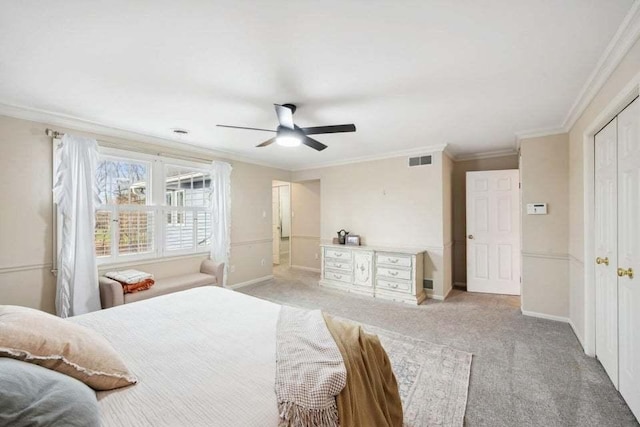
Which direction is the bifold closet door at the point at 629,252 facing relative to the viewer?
to the viewer's left

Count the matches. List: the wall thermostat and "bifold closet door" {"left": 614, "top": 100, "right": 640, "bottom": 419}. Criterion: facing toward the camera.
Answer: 1

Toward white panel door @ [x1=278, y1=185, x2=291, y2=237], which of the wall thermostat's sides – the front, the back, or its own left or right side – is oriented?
right

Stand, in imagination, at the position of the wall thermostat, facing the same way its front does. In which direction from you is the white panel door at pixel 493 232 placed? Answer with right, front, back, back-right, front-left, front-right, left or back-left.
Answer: back-right

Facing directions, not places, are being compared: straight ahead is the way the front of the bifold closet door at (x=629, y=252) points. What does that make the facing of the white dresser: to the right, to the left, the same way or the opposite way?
to the left

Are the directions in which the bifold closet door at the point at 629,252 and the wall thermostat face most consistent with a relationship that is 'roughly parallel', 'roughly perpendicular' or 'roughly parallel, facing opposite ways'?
roughly perpendicular

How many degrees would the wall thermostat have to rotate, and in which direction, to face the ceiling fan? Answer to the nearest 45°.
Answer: approximately 45° to its right

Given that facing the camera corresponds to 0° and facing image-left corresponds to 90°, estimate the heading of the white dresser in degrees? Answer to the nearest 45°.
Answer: approximately 45°

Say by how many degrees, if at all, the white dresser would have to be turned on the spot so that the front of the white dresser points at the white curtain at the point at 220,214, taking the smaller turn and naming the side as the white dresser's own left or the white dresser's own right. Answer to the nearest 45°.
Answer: approximately 45° to the white dresser's own right

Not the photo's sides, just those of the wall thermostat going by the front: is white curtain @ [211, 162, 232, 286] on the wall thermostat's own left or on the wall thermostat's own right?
on the wall thermostat's own right
